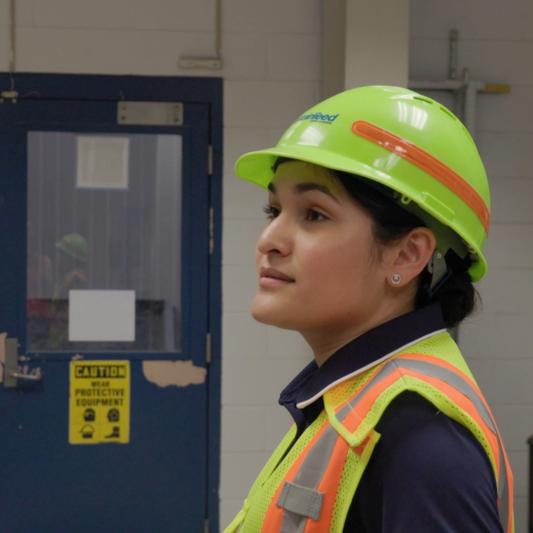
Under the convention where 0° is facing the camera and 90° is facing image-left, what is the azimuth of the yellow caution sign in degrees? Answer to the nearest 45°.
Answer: approximately 0°

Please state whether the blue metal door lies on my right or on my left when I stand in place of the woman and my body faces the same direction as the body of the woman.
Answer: on my right

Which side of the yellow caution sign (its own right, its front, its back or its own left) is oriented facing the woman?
front

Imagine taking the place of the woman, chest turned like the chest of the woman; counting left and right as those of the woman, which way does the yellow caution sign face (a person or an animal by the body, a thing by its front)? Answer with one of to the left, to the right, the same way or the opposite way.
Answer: to the left

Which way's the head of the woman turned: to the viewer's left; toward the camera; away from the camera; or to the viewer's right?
to the viewer's left

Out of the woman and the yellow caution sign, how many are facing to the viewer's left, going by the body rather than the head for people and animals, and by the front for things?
1

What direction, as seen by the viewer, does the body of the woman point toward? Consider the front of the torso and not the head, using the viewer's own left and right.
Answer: facing to the left of the viewer
